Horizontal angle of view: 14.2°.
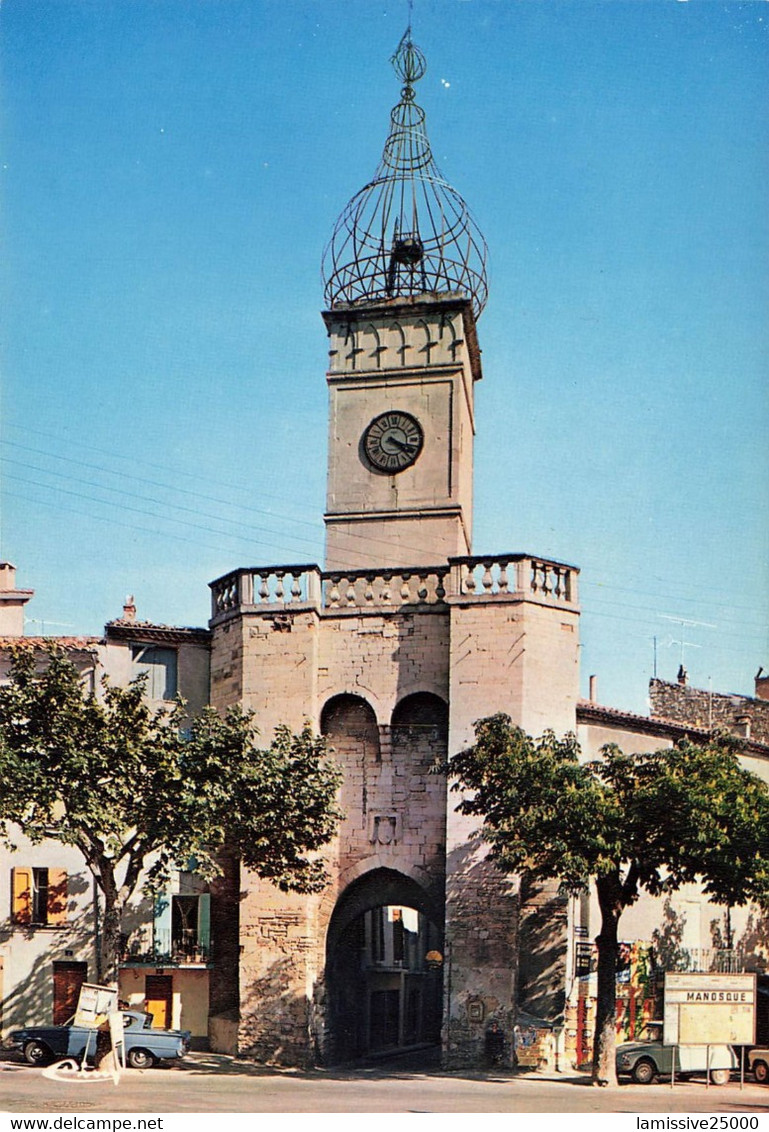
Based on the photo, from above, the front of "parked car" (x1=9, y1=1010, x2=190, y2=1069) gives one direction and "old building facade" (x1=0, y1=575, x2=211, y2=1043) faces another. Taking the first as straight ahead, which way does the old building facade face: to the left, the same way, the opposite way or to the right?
to the left

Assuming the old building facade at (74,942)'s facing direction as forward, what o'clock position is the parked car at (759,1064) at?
The parked car is roughly at 10 o'clock from the old building facade.

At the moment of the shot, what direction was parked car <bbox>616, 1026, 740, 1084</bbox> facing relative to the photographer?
facing to the left of the viewer

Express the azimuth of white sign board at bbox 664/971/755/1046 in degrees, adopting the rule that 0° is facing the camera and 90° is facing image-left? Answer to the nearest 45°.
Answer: approximately 0°

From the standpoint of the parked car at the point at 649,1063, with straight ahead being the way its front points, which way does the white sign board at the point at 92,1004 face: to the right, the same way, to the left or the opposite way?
to the left

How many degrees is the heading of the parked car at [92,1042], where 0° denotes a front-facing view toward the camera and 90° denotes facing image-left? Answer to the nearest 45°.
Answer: approximately 90°

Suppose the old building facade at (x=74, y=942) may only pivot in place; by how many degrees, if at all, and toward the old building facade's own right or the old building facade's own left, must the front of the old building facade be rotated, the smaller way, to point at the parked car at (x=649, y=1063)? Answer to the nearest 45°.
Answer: approximately 45° to the old building facade's own left
